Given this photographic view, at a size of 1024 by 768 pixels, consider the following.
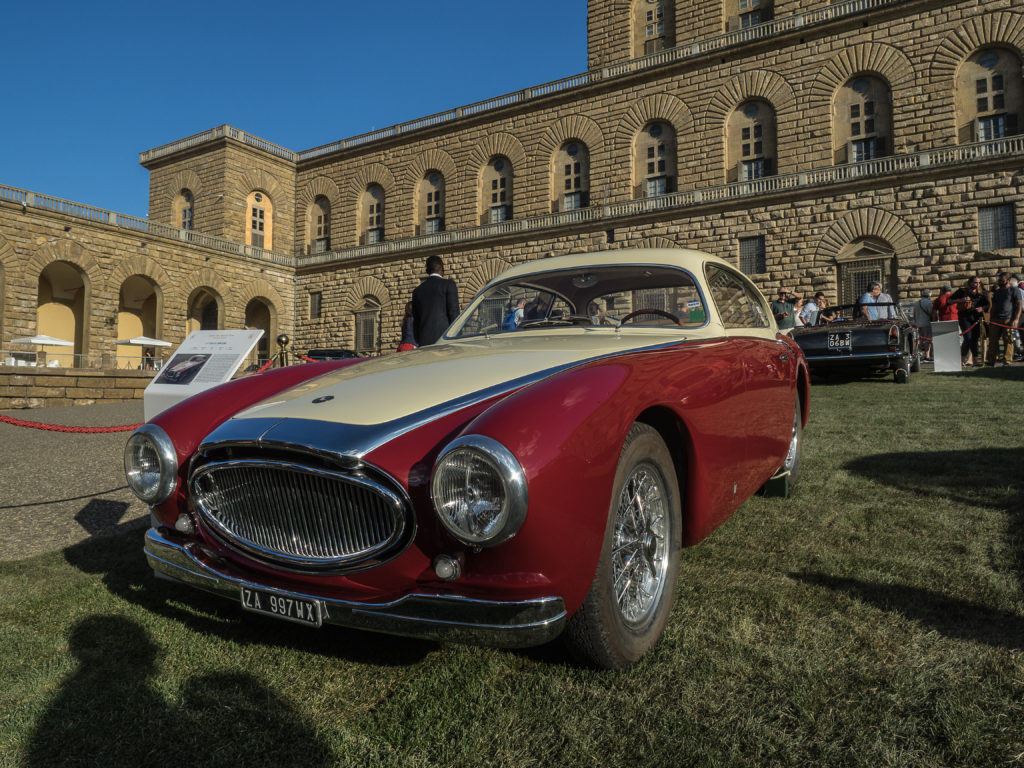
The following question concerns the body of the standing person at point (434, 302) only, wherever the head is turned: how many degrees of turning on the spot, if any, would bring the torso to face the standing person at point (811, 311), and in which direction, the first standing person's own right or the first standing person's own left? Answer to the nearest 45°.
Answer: approximately 45° to the first standing person's own right

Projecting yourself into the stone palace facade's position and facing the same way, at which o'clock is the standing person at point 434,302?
The standing person is roughly at 11 o'clock from the stone palace facade.

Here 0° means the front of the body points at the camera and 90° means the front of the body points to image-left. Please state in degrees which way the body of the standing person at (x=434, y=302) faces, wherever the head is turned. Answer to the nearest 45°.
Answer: approximately 180°

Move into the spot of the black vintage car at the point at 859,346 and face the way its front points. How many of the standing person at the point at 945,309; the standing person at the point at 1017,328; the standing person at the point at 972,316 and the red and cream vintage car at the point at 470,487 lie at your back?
1

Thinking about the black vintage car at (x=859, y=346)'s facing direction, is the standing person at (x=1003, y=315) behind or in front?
in front

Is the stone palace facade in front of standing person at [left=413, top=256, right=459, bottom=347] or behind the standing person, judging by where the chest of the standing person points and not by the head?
in front

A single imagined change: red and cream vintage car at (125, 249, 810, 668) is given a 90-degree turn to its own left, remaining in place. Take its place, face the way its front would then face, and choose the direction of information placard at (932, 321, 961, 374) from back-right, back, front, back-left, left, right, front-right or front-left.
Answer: left

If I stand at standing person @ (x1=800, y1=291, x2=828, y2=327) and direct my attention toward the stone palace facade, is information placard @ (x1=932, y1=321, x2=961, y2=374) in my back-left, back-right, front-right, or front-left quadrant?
back-right

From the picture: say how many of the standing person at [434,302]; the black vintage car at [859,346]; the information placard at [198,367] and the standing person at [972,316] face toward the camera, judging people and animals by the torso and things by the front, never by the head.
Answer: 2

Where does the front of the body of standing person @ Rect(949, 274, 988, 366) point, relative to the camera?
toward the camera

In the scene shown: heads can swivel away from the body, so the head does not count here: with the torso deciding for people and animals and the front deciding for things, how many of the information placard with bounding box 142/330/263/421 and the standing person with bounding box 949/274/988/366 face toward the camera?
2

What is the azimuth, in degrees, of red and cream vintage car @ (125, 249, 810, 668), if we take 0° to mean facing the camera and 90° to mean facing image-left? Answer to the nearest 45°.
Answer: approximately 45°

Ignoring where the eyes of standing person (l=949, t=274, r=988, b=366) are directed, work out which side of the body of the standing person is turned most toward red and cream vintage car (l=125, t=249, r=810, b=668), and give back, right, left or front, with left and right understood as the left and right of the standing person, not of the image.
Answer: front

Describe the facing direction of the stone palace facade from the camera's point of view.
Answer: facing the viewer and to the left of the viewer
